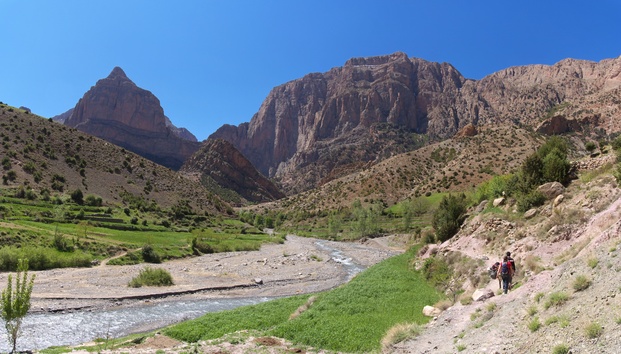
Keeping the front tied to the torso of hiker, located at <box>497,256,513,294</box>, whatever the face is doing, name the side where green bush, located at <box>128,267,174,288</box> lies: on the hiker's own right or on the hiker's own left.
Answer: on the hiker's own left

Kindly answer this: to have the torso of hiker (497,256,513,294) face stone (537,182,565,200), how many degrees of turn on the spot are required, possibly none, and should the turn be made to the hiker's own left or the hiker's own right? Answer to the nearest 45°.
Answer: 0° — they already face it

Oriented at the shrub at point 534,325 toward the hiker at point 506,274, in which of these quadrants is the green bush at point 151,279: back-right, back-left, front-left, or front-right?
front-left

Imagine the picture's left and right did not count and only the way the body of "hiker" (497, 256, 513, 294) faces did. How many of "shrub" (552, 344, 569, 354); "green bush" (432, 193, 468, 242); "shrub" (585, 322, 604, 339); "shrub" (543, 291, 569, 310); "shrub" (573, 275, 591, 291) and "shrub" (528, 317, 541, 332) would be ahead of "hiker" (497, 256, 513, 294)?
1

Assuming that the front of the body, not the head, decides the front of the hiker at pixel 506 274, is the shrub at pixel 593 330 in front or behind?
behind

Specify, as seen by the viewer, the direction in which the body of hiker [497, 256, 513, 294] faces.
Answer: away from the camera

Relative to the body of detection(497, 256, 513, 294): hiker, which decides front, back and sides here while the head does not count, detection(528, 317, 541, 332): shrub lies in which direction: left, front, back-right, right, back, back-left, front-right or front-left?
back

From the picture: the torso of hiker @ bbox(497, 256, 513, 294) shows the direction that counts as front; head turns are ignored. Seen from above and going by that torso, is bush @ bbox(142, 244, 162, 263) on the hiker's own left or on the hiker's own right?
on the hiker's own left

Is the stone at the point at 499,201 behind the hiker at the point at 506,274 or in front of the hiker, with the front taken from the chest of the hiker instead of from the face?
in front

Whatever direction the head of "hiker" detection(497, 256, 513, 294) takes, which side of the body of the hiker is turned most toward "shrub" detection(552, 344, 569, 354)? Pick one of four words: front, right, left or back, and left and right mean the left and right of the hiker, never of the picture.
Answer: back

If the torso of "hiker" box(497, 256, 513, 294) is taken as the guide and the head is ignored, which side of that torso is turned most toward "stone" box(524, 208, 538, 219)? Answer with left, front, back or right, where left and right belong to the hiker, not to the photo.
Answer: front

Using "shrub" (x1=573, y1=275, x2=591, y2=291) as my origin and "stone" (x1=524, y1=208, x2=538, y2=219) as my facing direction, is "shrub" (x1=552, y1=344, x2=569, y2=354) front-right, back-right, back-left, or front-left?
back-left
